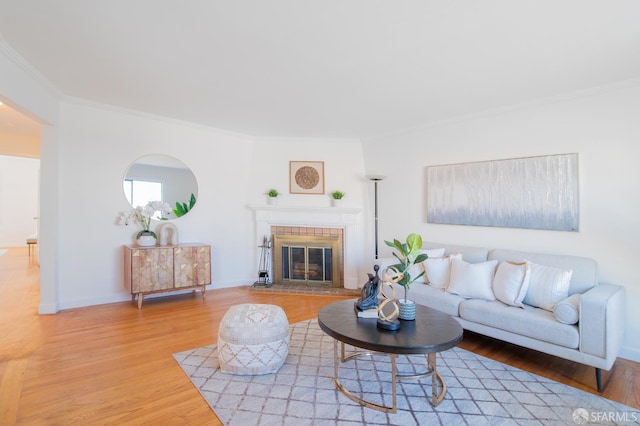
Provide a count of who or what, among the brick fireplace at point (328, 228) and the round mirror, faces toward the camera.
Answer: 2

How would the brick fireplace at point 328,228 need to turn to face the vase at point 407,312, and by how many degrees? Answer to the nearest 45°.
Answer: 0° — it already faces it

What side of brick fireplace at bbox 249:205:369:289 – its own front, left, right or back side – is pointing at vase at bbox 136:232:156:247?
right

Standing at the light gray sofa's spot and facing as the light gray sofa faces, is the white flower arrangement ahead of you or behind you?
ahead

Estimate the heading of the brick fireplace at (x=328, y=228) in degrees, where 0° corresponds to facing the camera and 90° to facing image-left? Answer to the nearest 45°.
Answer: approximately 0°

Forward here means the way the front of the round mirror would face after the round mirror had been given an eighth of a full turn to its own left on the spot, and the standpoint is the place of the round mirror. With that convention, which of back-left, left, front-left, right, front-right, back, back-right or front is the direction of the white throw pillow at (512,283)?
front

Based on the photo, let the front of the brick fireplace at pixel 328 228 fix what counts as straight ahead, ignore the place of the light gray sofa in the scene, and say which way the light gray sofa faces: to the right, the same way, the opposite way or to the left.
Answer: to the right

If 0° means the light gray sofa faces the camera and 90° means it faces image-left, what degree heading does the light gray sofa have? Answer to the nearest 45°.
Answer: approximately 45°

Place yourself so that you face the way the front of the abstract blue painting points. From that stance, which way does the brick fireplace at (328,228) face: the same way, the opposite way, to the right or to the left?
to the left
